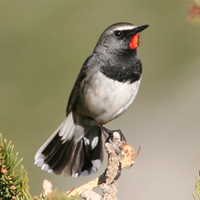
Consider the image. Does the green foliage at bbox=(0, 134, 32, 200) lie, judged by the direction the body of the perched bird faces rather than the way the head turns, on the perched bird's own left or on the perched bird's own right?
on the perched bird's own right
